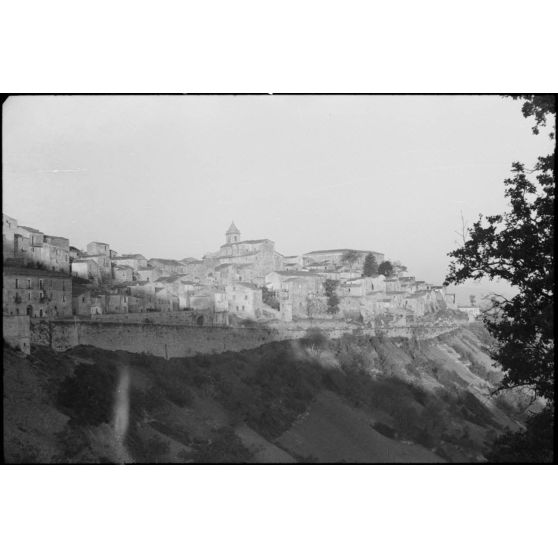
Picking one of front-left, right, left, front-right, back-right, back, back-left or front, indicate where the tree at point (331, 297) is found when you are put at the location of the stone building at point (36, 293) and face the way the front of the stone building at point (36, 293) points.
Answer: left

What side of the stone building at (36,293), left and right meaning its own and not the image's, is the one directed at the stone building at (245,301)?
left

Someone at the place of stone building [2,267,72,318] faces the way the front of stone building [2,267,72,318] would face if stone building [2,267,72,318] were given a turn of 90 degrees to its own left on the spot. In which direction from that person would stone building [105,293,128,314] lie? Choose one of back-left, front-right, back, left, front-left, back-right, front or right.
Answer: front

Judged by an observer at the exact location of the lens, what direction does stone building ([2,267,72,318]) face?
facing the viewer

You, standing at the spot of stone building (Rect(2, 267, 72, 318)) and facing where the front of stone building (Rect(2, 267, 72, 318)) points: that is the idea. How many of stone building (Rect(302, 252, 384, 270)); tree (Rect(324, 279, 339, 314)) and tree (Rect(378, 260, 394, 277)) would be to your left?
3

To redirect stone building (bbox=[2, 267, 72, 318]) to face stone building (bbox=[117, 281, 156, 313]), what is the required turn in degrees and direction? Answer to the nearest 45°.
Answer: approximately 90° to its left

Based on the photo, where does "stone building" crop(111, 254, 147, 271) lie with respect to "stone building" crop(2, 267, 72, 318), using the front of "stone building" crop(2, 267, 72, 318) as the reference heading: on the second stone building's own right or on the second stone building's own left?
on the second stone building's own left

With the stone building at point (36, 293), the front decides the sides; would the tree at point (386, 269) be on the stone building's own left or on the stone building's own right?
on the stone building's own left
